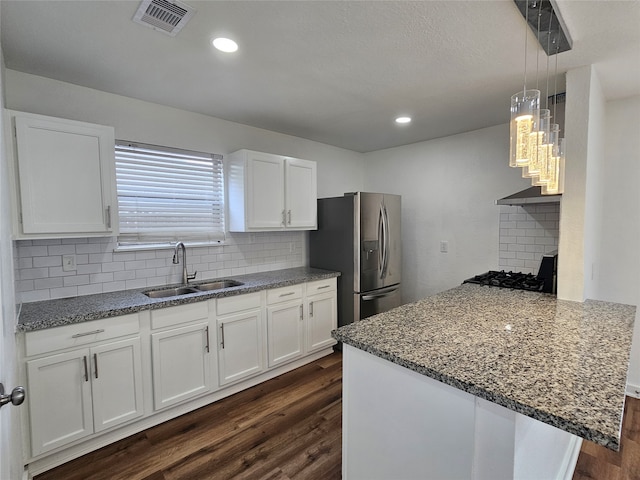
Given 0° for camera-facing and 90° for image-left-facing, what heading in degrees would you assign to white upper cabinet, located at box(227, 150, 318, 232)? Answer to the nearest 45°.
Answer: approximately 315°

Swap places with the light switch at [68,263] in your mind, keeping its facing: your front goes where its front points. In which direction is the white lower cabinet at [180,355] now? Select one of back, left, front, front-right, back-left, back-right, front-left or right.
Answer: front-left

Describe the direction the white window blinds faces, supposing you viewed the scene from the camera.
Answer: facing the viewer and to the right of the viewer

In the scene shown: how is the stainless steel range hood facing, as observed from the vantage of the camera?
facing to the left of the viewer

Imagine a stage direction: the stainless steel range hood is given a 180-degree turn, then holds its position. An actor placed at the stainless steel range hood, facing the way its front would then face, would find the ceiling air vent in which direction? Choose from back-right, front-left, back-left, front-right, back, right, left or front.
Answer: back-right
